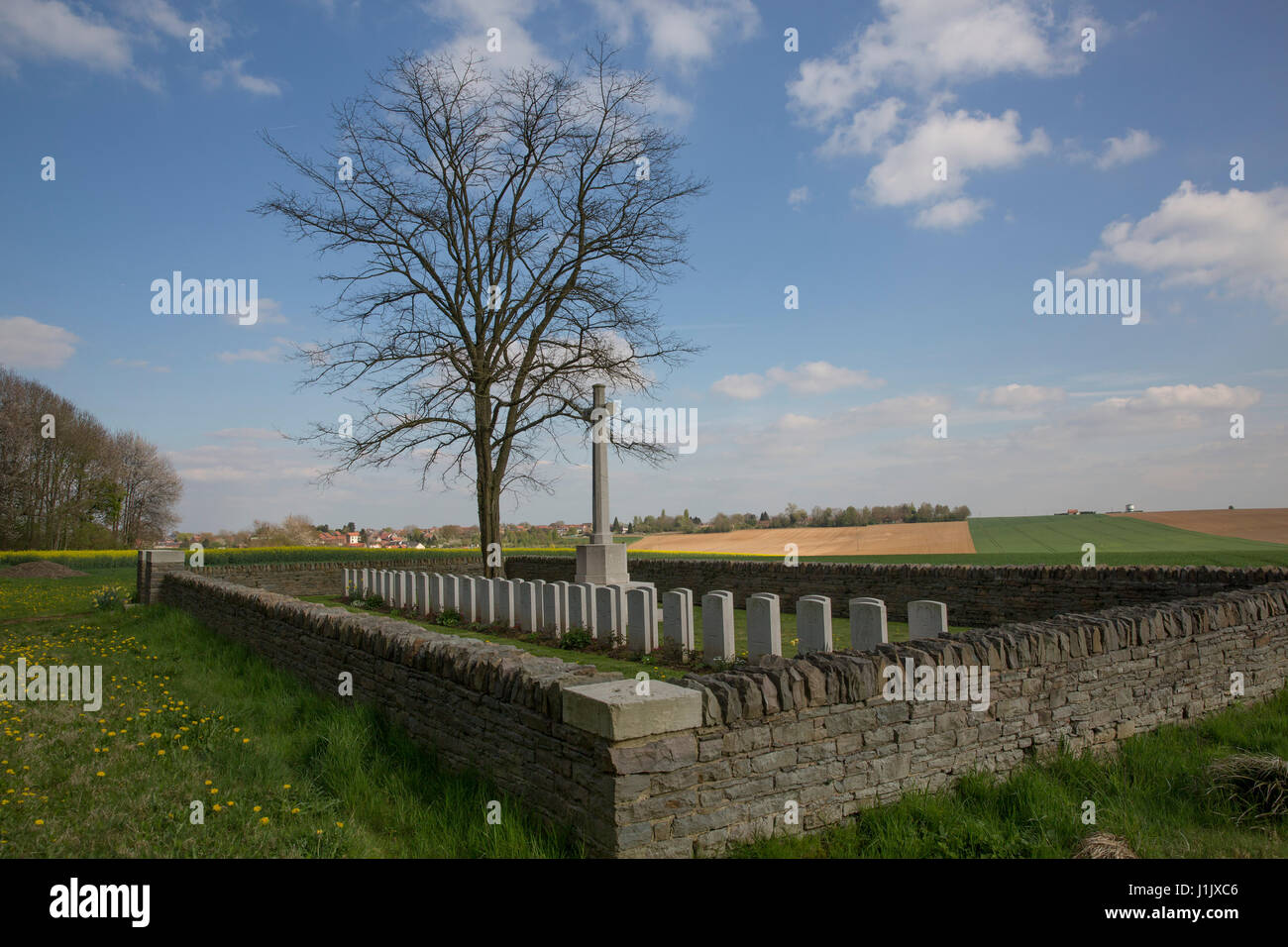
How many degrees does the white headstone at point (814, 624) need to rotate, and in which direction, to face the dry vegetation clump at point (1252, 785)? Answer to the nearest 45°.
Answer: approximately 90° to its left

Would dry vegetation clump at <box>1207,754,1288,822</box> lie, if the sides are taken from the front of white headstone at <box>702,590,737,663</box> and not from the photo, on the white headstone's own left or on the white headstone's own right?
on the white headstone's own left

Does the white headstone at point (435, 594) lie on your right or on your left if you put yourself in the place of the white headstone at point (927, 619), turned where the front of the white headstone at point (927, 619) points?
on your right

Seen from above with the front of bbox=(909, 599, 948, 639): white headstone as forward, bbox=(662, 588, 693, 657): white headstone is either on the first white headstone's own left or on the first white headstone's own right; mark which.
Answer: on the first white headstone's own right

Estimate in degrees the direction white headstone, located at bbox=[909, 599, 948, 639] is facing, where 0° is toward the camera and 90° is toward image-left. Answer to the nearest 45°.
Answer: approximately 45°
